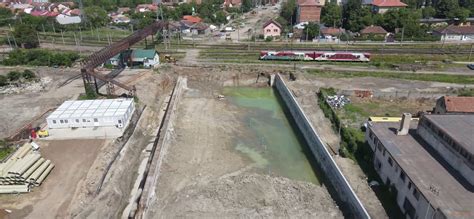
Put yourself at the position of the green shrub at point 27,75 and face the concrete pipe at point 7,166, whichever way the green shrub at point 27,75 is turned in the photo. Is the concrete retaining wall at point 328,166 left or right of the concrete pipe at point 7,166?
left

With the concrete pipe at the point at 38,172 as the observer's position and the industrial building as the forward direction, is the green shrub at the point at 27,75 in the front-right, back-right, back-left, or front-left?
back-left

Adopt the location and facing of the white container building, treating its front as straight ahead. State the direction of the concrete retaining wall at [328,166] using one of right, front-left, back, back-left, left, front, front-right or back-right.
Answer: front-left

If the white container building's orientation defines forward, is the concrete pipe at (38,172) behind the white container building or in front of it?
in front

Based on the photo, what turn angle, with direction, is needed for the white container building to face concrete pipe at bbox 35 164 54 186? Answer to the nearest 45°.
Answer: approximately 45° to its right

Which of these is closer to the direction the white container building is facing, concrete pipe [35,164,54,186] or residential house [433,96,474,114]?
the concrete pipe

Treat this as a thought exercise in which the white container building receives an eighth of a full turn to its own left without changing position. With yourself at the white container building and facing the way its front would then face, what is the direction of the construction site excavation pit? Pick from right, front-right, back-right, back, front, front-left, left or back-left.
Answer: front

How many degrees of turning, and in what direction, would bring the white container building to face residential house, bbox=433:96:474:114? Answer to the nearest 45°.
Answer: approximately 45° to its left

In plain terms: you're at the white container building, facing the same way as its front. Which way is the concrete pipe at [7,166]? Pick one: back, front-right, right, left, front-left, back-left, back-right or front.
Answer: front-right

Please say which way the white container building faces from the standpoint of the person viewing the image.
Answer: facing the viewer

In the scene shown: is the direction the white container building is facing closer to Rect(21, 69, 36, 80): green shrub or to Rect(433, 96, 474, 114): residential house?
the residential house

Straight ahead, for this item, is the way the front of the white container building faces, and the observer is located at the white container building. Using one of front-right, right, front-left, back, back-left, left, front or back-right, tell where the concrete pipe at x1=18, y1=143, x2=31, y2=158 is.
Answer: front-right

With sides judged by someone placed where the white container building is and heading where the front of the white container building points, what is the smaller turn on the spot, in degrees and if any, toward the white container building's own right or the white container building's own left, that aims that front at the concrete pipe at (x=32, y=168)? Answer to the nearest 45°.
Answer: approximately 45° to the white container building's own right

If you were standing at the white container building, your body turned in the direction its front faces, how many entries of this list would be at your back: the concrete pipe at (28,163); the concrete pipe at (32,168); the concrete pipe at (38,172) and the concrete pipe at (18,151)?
0

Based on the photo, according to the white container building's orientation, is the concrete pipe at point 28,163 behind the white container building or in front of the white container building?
in front

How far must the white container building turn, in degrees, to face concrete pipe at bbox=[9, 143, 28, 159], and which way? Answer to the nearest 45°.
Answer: approximately 45° to its right
